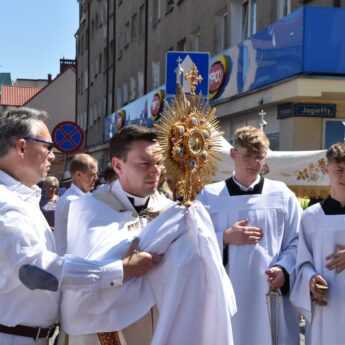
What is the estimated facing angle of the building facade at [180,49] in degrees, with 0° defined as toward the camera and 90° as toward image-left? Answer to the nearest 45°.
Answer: approximately 45°

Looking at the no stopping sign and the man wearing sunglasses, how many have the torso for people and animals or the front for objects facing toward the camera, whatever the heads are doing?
1

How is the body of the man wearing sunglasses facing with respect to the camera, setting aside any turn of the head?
to the viewer's right

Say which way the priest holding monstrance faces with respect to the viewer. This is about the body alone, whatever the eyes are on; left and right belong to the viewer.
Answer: facing the viewer and to the right of the viewer

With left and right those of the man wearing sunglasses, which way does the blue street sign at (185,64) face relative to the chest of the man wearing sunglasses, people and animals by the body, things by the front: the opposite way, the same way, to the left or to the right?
to the right

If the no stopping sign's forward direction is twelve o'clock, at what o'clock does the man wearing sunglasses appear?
The man wearing sunglasses is roughly at 12 o'clock from the no stopping sign.

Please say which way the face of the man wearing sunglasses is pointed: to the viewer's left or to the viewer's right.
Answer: to the viewer's right

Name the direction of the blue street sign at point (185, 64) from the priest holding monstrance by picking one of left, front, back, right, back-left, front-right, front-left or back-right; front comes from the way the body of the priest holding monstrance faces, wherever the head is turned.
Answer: back-left

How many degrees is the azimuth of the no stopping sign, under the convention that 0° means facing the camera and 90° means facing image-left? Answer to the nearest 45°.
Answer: approximately 0°

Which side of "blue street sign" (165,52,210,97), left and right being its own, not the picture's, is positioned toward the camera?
front

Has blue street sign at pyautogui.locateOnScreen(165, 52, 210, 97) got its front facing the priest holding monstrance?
yes

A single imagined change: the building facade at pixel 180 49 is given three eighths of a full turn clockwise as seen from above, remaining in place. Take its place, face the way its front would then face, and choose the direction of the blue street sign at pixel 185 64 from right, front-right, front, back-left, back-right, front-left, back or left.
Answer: back
